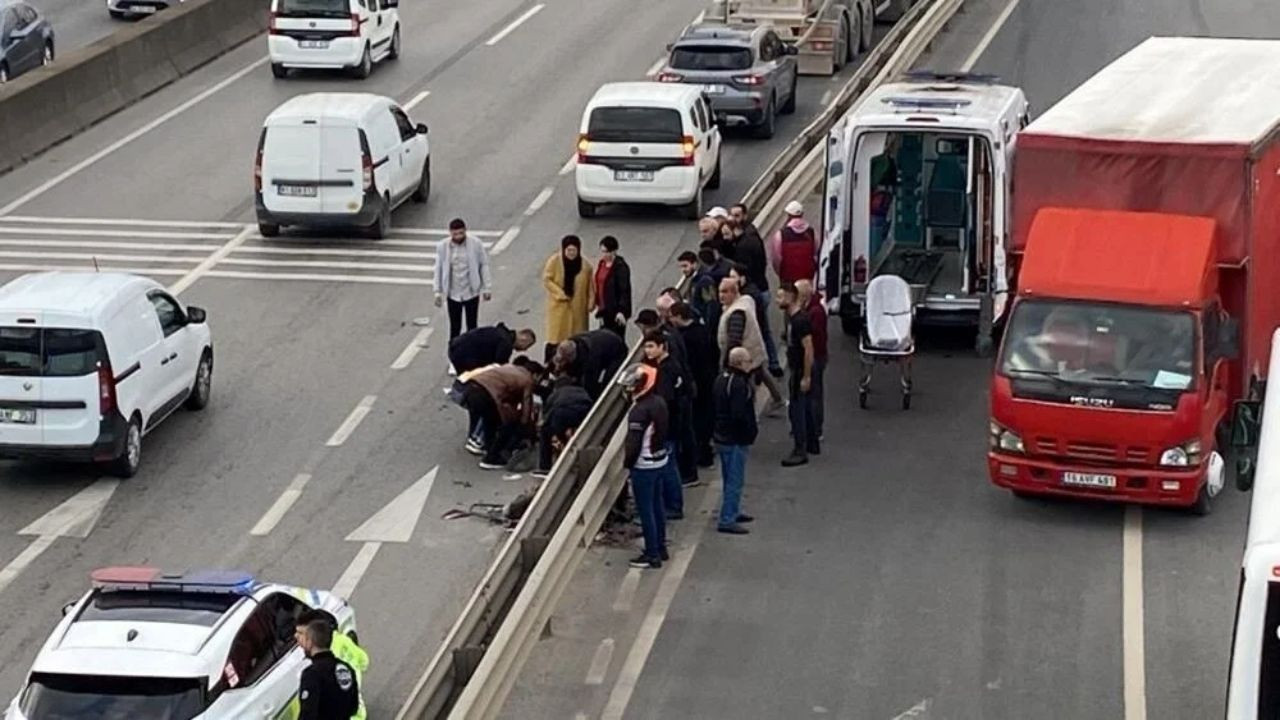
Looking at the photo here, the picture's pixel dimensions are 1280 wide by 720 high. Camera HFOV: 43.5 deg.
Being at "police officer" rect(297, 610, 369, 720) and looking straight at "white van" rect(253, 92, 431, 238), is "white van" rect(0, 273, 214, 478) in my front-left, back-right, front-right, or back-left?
front-left

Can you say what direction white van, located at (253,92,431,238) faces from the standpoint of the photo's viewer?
facing away from the viewer and to the right of the viewer

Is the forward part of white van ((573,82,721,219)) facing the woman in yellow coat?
no

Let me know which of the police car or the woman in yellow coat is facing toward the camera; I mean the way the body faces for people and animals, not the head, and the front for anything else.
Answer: the woman in yellow coat

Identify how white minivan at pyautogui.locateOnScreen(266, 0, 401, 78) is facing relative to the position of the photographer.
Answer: facing away from the viewer and to the right of the viewer

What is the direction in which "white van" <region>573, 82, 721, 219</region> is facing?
away from the camera

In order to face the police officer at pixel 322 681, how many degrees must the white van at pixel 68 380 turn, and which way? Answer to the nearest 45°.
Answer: approximately 135° to its right

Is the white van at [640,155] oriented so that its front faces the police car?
no

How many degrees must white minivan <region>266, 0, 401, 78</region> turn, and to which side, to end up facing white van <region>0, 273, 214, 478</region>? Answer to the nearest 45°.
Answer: approximately 135° to its right

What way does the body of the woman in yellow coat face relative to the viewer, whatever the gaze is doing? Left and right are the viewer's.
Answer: facing the viewer

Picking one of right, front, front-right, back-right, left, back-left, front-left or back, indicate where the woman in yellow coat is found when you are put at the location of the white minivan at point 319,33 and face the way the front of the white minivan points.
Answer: back-right

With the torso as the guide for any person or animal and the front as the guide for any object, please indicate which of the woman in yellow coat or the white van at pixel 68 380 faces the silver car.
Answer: the white van

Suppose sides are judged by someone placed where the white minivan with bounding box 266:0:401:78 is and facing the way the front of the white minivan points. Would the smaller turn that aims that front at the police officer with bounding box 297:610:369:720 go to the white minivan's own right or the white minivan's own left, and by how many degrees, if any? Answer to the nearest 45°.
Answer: approximately 135° to the white minivan's own right

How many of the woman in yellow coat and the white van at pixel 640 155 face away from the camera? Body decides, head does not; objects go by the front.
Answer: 1

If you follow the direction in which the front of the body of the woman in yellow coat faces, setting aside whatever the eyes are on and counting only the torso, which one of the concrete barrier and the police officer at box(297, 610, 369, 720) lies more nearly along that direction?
the police officer

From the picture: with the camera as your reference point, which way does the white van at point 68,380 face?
facing away from the viewer and to the right of the viewer

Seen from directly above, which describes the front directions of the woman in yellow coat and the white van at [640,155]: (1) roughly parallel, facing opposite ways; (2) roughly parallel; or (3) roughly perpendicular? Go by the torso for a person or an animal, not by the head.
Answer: roughly parallel, facing opposite ways

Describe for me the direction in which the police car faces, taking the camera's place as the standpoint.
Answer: facing away from the viewer and to the right of the viewer
